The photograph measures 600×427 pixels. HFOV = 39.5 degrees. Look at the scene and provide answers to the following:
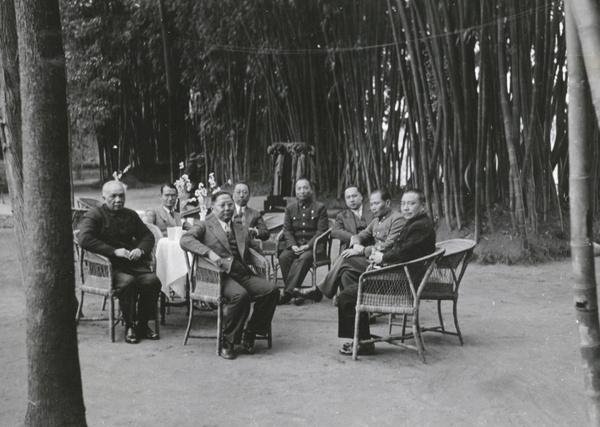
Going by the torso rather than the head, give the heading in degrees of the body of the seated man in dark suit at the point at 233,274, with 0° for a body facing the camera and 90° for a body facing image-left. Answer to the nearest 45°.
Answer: approximately 315°

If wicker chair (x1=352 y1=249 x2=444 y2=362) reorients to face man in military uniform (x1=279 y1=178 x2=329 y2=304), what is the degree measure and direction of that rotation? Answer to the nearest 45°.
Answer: approximately 90° to its right

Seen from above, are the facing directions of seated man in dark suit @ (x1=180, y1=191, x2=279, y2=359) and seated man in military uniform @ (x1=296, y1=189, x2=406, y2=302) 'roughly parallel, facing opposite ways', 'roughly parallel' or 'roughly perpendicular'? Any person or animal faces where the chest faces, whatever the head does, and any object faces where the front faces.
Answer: roughly perpendicular

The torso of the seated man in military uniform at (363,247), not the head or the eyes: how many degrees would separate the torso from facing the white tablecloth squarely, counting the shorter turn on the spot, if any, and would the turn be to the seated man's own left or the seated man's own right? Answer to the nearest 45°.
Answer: approximately 45° to the seated man's own right

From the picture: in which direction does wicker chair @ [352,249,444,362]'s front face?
to the viewer's left

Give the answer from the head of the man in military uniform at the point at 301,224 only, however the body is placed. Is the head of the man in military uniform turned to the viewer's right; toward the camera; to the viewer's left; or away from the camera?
toward the camera

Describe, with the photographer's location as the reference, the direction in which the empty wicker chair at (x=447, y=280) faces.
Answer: facing to the left of the viewer

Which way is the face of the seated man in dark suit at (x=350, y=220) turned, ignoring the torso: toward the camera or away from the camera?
toward the camera

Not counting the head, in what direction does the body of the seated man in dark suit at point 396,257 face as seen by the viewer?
to the viewer's left

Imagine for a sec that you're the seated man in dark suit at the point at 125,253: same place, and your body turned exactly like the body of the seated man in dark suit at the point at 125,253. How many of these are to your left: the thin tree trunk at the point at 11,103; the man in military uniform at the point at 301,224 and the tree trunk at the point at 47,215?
1

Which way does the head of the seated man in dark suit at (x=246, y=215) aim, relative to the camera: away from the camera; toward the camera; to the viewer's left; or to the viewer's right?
toward the camera

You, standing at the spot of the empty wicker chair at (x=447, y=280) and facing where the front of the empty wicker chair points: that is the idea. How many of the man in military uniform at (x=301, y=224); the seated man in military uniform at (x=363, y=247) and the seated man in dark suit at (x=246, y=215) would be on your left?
0

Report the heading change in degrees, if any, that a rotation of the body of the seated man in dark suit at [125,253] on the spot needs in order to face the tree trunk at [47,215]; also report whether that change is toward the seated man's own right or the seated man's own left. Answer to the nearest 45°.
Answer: approximately 45° to the seated man's own right

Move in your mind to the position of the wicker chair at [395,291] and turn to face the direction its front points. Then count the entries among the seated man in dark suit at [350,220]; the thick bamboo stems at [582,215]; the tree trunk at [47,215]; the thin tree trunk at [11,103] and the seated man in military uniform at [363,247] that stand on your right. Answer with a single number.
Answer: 2

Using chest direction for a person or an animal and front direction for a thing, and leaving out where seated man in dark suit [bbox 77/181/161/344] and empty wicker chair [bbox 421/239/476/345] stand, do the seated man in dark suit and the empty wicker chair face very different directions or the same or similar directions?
very different directions

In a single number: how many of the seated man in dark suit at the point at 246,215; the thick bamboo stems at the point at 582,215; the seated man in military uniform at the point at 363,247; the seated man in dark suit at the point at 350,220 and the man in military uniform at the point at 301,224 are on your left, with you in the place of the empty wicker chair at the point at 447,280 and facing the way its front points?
1
